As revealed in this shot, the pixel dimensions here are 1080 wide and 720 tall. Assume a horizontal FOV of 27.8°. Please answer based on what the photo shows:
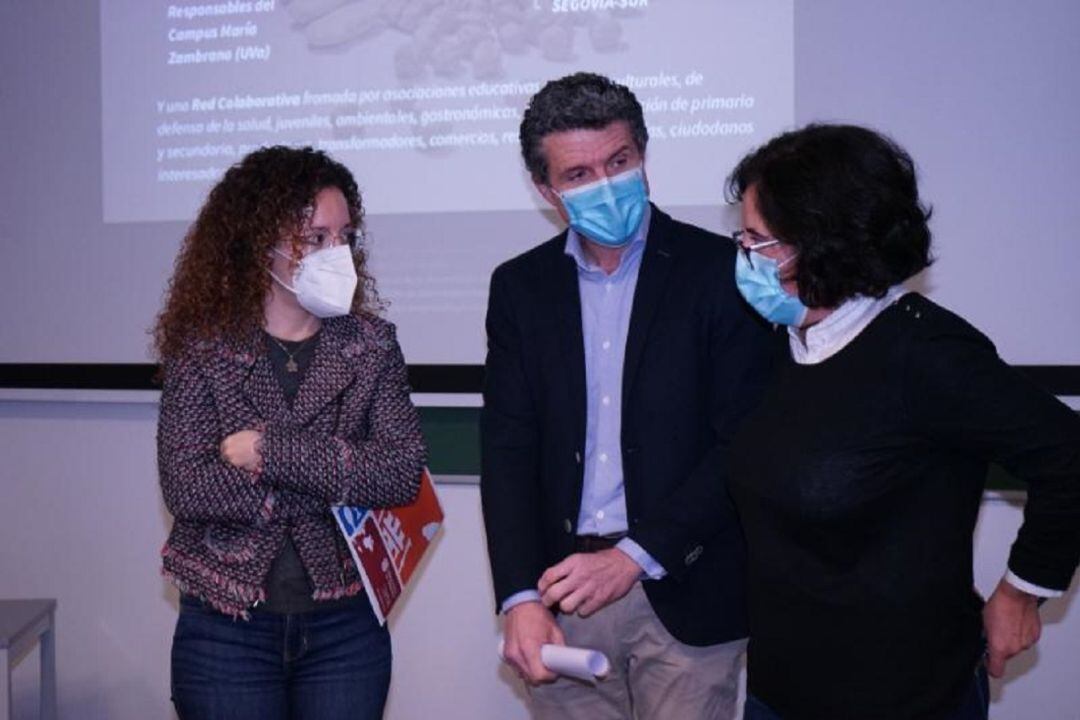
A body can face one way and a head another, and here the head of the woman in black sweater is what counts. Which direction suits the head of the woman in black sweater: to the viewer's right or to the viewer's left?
to the viewer's left

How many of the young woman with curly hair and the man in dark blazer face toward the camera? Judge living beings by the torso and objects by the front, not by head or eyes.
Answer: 2

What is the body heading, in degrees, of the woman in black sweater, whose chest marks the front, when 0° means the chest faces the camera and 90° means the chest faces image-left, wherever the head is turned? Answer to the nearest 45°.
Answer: approximately 45°

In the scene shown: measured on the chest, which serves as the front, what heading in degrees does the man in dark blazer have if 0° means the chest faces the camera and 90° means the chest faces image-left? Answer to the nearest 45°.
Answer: approximately 0°
